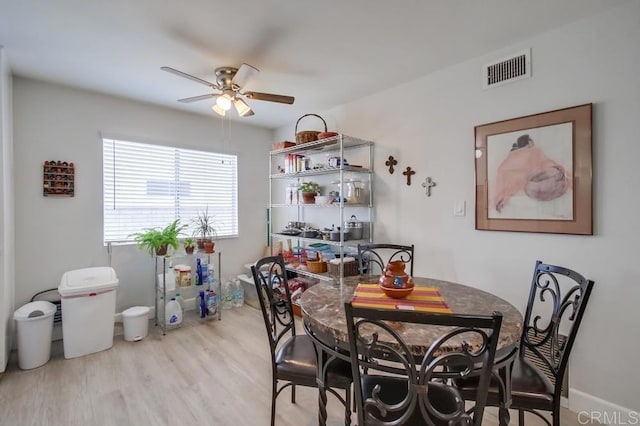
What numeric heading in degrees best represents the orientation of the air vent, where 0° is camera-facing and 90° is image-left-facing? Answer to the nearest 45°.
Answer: approximately 45°

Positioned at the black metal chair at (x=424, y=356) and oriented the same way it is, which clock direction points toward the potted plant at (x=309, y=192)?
The potted plant is roughly at 11 o'clock from the black metal chair.

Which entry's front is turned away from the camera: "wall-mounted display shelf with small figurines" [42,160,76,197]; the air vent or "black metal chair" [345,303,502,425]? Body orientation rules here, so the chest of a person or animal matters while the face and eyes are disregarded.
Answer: the black metal chair

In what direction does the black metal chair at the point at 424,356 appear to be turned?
away from the camera

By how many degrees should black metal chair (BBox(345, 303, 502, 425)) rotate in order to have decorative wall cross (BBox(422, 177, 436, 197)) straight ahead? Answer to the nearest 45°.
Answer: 0° — it already faces it

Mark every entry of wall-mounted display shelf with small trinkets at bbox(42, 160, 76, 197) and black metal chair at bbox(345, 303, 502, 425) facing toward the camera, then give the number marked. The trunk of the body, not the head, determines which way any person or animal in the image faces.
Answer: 1

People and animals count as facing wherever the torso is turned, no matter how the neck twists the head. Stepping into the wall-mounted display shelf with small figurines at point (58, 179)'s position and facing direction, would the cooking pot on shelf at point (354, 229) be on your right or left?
on your left

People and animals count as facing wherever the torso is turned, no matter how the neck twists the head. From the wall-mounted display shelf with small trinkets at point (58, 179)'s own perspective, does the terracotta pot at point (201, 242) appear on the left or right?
on its left

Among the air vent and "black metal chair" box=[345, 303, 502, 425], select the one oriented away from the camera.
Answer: the black metal chair

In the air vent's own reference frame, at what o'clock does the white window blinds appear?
The white window blinds is roughly at 1 o'clock from the air vent.
